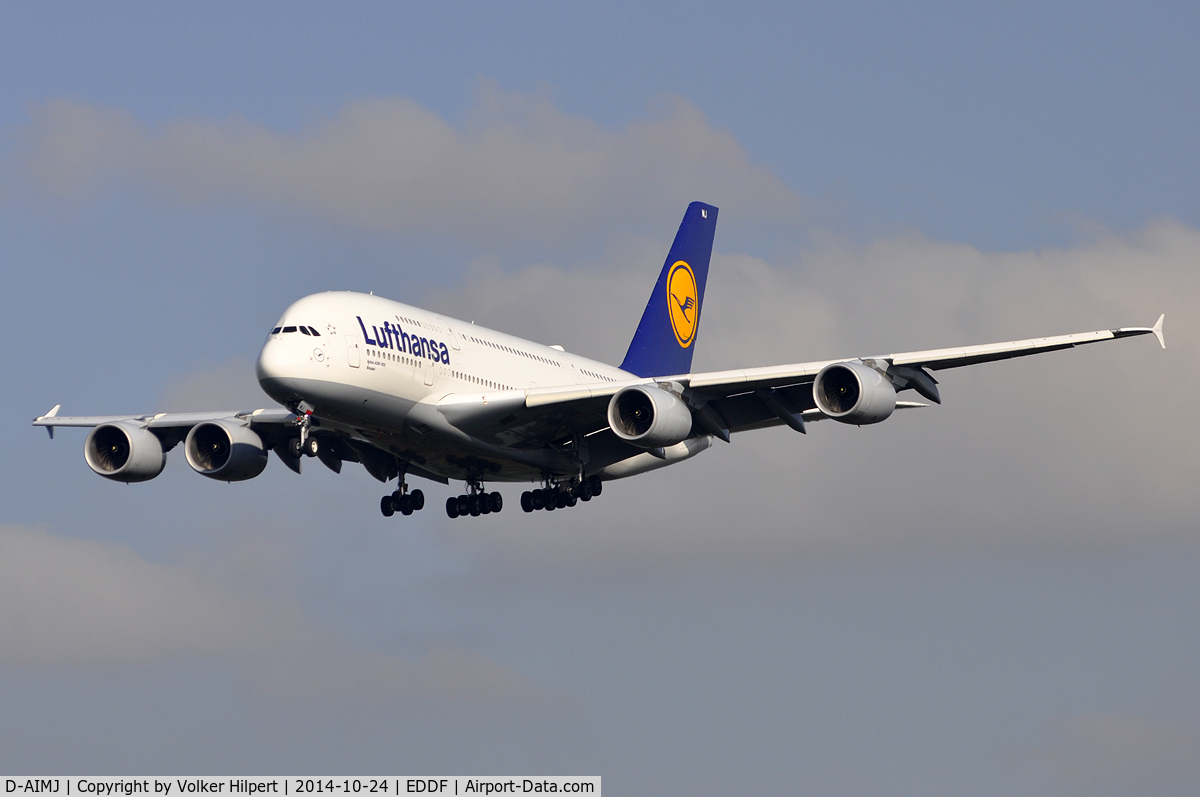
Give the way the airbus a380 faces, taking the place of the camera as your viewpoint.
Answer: facing the viewer and to the left of the viewer
